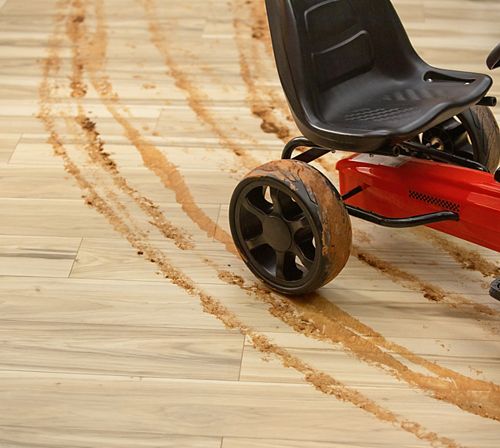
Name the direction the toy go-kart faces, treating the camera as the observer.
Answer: facing the viewer and to the right of the viewer
